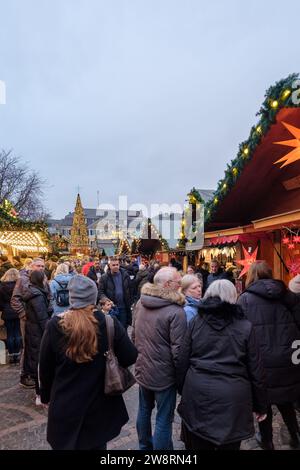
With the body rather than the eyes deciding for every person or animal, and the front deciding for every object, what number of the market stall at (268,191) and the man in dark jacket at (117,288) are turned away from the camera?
0

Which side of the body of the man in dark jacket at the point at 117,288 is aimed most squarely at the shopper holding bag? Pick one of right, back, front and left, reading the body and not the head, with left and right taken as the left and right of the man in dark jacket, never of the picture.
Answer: front

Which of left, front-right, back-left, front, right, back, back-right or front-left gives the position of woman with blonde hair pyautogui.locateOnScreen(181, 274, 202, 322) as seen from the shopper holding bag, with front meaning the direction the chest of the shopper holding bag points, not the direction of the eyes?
front-right

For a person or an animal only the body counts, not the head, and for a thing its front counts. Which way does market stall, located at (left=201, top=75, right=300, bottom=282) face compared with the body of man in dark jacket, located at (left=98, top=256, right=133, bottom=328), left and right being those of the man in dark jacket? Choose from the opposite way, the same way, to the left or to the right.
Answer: to the right

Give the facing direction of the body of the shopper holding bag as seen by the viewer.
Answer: away from the camera

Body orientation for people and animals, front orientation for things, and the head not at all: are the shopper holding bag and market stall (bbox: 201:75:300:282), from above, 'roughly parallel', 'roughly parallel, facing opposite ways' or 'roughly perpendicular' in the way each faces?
roughly perpendicular

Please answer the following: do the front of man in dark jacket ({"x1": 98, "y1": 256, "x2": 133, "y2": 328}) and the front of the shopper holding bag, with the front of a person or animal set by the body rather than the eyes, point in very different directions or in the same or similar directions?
very different directions

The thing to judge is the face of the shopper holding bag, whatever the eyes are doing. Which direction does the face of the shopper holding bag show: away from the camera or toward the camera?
away from the camera

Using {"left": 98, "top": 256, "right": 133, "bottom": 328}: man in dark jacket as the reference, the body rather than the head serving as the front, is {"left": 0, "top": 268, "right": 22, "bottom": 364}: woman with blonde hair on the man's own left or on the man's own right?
on the man's own right

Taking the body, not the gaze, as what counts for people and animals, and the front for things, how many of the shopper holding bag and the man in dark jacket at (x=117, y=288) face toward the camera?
1

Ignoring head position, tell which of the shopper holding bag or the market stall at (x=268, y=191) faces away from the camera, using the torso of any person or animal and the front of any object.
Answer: the shopper holding bag

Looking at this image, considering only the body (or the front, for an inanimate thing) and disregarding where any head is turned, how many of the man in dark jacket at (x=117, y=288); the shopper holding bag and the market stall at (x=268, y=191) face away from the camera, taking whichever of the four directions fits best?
1
